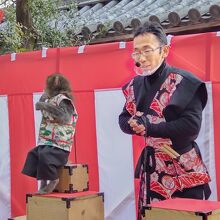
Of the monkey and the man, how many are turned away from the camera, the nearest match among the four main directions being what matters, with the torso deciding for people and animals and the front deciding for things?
0

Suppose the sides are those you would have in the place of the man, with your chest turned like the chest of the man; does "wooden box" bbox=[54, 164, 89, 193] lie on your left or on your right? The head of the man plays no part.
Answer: on your right

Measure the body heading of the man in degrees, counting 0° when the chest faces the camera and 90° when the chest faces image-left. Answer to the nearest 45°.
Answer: approximately 45°

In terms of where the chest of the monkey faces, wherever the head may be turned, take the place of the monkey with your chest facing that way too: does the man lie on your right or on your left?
on your left
